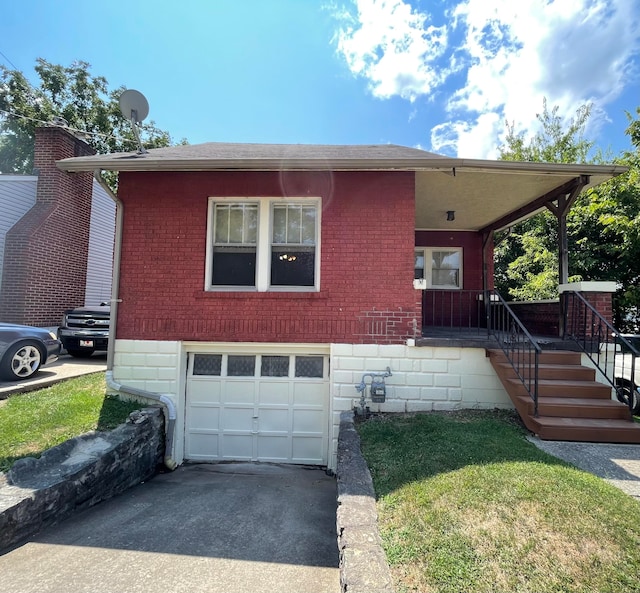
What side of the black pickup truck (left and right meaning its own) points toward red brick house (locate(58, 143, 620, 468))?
left

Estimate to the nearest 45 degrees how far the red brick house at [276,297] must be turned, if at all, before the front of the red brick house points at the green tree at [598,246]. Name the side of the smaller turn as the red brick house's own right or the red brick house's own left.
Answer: approximately 135° to the red brick house's own left

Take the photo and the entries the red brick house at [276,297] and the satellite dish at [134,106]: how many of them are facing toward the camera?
1

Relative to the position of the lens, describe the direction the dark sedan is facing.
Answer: facing away from the viewer and to the right of the viewer

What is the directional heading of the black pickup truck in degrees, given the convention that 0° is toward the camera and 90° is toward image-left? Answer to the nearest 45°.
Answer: approximately 45°

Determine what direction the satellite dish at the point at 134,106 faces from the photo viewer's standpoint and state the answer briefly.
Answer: facing away from the viewer
